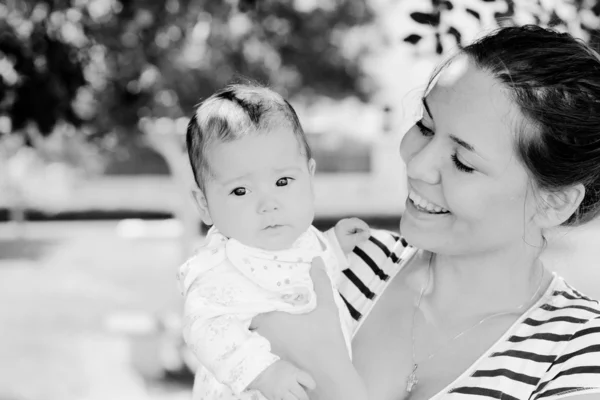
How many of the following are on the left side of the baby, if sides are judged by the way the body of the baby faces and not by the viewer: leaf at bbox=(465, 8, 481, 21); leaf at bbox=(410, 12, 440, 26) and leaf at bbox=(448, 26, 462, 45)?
3

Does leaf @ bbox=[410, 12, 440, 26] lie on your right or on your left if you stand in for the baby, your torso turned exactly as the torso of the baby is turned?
on your left

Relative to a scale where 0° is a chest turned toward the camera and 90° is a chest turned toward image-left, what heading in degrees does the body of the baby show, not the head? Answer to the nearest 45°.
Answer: approximately 315°
